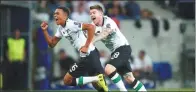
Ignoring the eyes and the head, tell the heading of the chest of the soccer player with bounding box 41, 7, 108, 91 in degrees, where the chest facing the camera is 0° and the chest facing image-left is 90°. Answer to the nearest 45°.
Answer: approximately 45°

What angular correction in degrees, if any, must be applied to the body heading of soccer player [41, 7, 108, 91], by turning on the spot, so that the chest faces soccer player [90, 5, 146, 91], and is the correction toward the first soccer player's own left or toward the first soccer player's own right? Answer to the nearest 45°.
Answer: approximately 135° to the first soccer player's own left

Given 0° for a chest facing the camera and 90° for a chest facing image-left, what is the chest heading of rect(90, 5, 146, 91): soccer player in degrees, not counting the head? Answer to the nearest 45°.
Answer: approximately 45°
